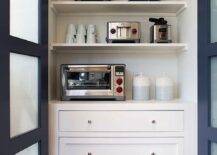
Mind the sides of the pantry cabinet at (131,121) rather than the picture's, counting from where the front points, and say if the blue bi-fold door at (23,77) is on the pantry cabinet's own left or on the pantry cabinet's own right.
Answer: on the pantry cabinet's own right

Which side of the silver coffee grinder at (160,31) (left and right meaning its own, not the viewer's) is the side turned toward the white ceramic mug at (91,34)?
right

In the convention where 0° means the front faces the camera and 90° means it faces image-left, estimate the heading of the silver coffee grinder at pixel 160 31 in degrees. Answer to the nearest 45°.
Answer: approximately 0°

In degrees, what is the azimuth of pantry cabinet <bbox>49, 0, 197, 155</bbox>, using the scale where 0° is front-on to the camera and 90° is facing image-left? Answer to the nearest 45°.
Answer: approximately 0°

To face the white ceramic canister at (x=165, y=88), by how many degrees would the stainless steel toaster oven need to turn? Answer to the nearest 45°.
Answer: approximately 90° to its left
